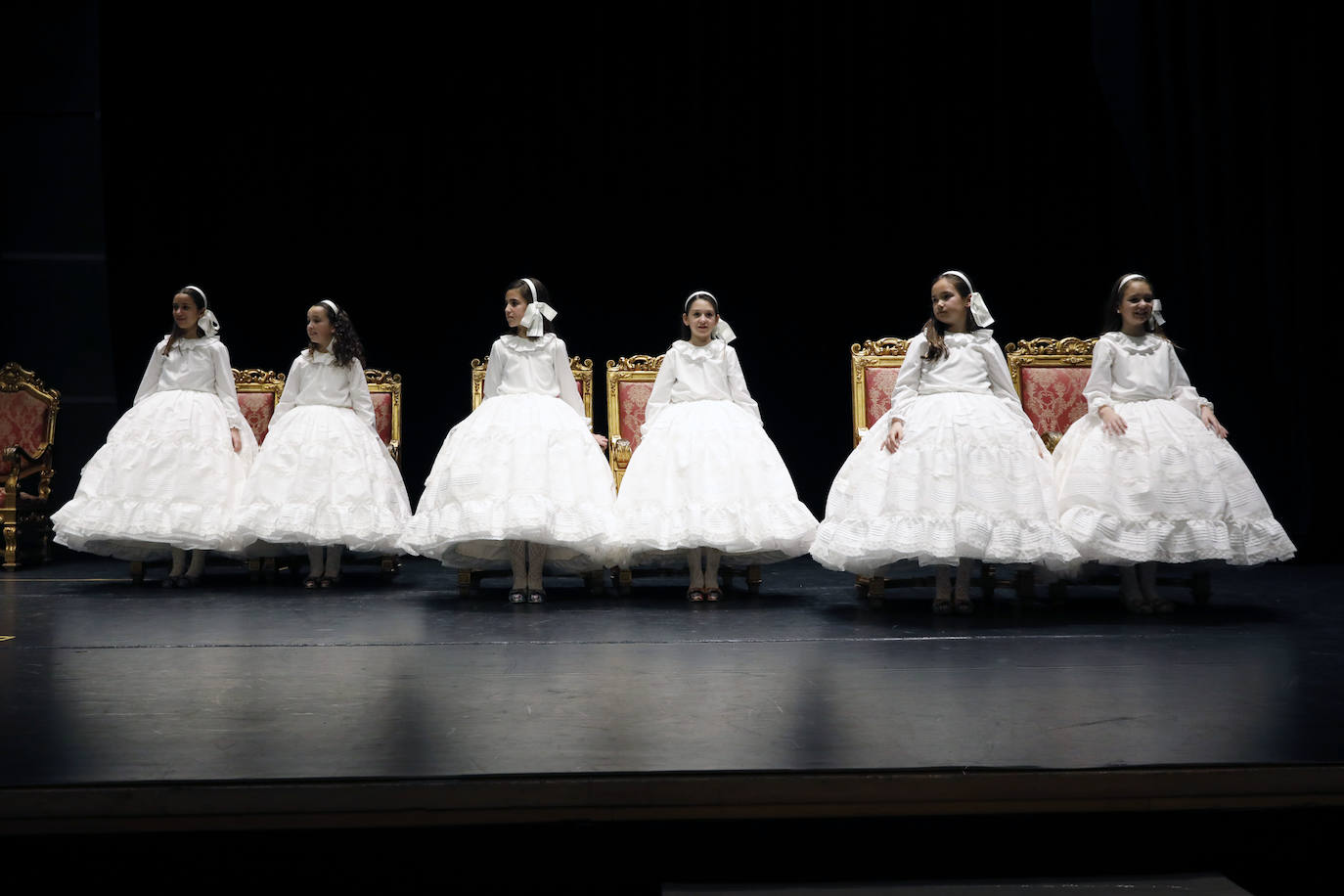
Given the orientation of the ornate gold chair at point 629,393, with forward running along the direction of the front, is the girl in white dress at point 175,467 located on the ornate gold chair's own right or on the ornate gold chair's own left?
on the ornate gold chair's own right

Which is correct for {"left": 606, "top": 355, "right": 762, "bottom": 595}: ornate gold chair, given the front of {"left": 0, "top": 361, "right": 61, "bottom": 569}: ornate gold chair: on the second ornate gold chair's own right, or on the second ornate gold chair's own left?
on the second ornate gold chair's own left

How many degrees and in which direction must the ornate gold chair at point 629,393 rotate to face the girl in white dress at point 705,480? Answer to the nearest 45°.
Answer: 0° — it already faces them

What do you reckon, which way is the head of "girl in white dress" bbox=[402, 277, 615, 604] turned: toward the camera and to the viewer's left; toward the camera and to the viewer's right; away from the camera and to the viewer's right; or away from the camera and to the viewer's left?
toward the camera and to the viewer's left

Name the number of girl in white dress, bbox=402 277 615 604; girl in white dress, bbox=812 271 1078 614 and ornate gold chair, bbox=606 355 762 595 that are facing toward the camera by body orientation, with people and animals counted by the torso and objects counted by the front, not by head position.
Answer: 3

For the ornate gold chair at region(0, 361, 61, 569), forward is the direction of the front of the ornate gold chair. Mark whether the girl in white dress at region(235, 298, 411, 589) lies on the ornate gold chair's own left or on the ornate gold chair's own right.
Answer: on the ornate gold chair's own left

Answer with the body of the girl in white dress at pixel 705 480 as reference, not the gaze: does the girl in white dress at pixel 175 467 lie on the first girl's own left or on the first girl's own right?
on the first girl's own right

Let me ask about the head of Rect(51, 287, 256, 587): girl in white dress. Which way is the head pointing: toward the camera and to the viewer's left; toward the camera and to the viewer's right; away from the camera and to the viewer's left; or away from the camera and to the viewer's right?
toward the camera and to the viewer's left

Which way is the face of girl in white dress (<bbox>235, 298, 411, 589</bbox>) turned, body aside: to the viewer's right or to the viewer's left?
to the viewer's left

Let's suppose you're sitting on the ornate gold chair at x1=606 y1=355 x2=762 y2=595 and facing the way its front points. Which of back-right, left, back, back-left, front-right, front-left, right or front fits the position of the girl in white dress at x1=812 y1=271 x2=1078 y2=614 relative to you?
front-left
